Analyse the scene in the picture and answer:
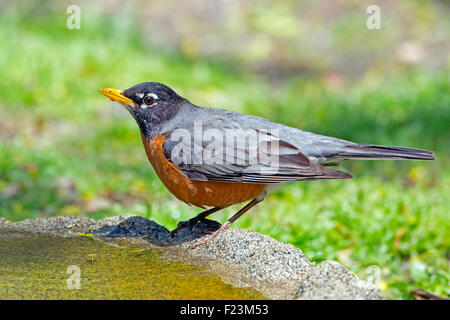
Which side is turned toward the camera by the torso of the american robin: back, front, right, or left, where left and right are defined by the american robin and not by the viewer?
left
